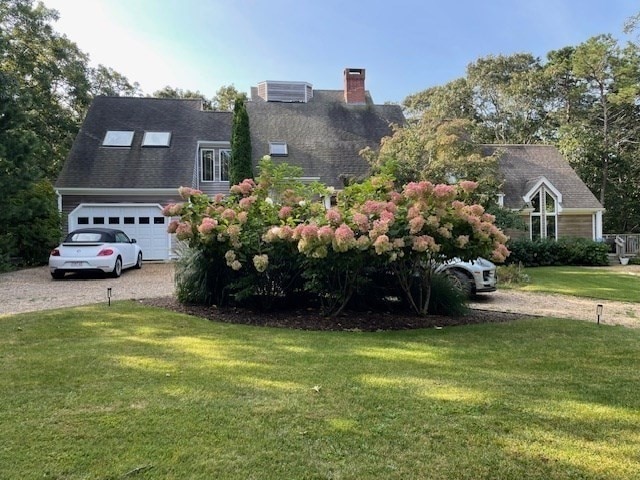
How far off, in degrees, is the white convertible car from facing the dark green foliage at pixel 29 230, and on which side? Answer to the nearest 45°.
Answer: approximately 45° to its left

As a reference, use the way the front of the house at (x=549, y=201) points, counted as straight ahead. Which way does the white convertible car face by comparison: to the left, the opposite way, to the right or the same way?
the opposite way

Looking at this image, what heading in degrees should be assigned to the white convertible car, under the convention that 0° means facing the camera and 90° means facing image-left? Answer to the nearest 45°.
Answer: approximately 225°

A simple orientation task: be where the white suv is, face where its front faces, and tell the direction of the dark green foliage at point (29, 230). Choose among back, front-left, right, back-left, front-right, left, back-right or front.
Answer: back-right

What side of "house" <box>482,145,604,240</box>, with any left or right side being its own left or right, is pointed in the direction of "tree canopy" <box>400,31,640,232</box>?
back

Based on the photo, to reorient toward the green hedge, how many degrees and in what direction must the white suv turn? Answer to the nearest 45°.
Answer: approximately 135° to its left

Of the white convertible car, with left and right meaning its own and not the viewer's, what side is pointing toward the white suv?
right

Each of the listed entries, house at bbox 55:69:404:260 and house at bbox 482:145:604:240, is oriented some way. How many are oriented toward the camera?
2

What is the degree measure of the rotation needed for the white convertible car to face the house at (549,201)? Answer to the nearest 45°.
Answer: approximately 45° to its right

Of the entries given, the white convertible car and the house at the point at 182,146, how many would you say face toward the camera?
1

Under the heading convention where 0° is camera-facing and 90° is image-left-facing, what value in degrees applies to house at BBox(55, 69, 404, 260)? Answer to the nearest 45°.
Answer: approximately 0°

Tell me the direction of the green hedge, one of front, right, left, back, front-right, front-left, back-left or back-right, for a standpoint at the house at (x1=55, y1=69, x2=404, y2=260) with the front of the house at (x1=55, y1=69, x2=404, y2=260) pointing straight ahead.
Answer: left

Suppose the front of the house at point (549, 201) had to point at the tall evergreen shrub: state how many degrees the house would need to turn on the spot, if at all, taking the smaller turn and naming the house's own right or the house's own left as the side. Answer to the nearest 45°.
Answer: approximately 45° to the house's own right

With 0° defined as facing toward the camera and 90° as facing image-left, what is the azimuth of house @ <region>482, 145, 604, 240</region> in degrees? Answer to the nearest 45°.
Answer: approximately 0°

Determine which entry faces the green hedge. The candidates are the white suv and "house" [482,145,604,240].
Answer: the house
